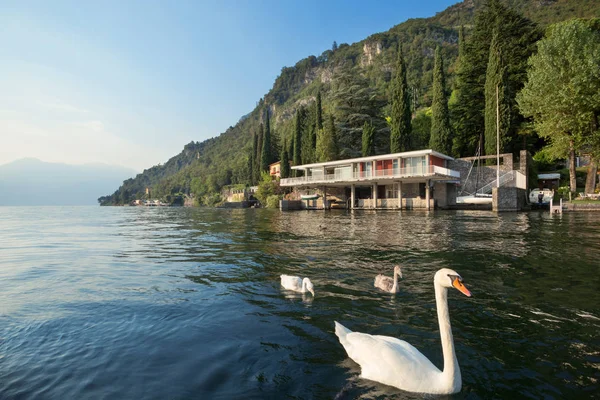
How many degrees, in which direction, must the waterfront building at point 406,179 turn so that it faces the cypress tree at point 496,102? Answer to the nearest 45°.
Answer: approximately 135° to its left

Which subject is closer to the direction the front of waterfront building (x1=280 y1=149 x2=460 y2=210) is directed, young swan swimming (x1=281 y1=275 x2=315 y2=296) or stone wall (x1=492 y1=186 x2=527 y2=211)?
the young swan swimming

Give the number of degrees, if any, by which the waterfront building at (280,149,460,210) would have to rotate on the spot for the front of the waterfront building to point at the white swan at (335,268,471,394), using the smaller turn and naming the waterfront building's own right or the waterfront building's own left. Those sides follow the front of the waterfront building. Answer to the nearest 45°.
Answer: approximately 45° to the waterfront building's own left

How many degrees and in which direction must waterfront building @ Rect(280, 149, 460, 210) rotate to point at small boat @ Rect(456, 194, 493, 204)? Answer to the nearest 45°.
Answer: approximately 90° to its left

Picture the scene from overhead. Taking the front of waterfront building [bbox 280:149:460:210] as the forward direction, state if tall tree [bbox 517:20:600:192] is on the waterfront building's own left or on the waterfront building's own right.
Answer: on the waterfront building's own left

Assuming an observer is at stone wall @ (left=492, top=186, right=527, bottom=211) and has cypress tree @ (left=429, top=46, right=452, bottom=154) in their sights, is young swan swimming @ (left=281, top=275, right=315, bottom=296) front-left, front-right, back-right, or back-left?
back-left

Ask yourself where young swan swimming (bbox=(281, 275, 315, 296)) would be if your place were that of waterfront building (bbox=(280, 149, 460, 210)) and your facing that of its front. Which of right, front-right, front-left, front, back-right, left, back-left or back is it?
front-left

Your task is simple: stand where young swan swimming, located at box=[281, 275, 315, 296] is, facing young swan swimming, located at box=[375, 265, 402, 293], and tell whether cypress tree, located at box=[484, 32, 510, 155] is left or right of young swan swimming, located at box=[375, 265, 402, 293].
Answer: left

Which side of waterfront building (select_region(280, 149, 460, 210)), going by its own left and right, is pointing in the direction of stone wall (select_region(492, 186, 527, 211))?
left

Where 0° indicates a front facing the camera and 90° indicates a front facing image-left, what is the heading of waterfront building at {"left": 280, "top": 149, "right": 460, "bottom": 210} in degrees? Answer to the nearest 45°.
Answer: approximately 45°

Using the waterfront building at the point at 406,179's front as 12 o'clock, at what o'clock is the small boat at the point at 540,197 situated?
The small boat is roughly at 8 o'clock from the waterfront building.
